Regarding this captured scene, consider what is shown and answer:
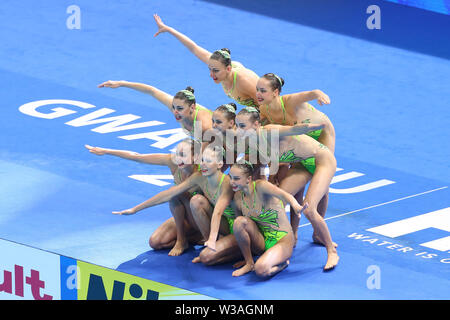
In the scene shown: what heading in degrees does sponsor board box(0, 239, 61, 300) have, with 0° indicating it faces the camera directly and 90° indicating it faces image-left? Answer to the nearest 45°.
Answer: approximately 45°

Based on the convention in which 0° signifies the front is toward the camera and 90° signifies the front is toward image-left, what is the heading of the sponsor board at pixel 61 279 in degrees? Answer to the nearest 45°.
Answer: approximately 45°
